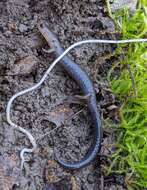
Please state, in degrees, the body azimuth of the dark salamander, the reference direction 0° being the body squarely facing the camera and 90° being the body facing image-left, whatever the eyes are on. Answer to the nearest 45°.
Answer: approximately 135°

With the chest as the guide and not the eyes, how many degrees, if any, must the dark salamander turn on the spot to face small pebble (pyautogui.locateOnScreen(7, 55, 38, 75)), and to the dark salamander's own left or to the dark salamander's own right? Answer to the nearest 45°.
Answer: approximately 45° to the dark salamander's own left
